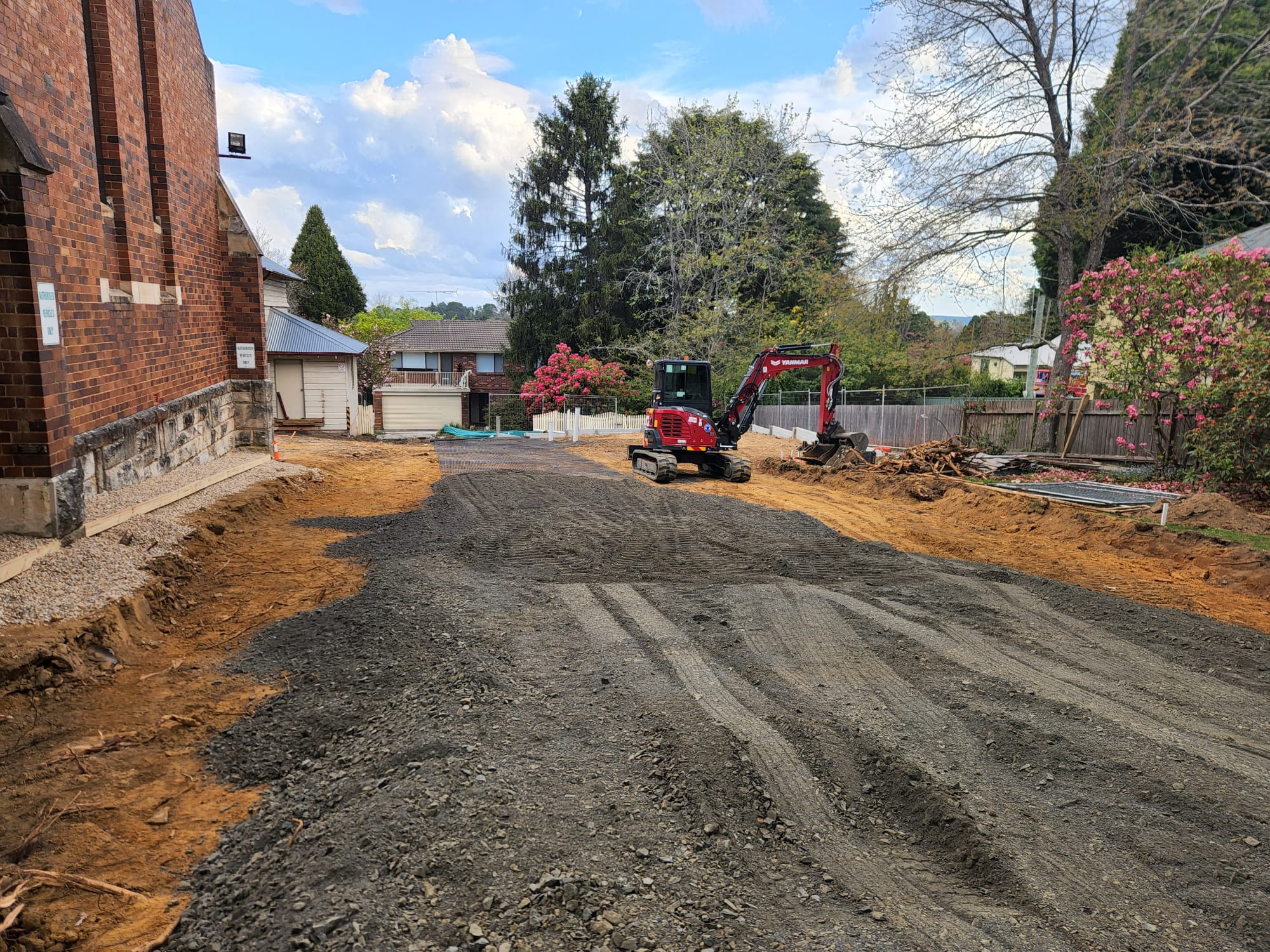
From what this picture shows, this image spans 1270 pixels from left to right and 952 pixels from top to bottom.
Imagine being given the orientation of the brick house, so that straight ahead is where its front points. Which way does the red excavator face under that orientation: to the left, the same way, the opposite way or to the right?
to the left

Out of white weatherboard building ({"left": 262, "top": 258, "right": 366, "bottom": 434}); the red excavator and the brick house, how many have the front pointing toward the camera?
2

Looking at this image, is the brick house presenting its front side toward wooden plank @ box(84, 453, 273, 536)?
yes

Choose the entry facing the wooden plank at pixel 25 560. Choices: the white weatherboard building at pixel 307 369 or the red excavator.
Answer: the white weatherboard building

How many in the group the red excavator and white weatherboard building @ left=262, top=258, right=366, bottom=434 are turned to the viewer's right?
1

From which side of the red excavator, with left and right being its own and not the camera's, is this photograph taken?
right

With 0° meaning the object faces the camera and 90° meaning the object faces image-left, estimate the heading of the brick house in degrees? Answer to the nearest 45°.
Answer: approximately 0°

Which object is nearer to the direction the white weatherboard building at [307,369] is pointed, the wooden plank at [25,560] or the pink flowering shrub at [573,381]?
the wooden plank

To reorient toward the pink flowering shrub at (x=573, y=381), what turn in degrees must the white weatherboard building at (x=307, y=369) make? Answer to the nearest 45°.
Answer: approximately 90° to its left

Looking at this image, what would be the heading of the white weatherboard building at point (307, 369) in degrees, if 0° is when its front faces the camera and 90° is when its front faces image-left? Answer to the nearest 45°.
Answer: approximately 0°

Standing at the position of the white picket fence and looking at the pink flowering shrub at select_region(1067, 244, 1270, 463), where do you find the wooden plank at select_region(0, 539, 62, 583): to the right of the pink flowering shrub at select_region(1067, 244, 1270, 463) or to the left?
right

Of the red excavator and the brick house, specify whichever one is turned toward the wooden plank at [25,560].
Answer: the brick house
